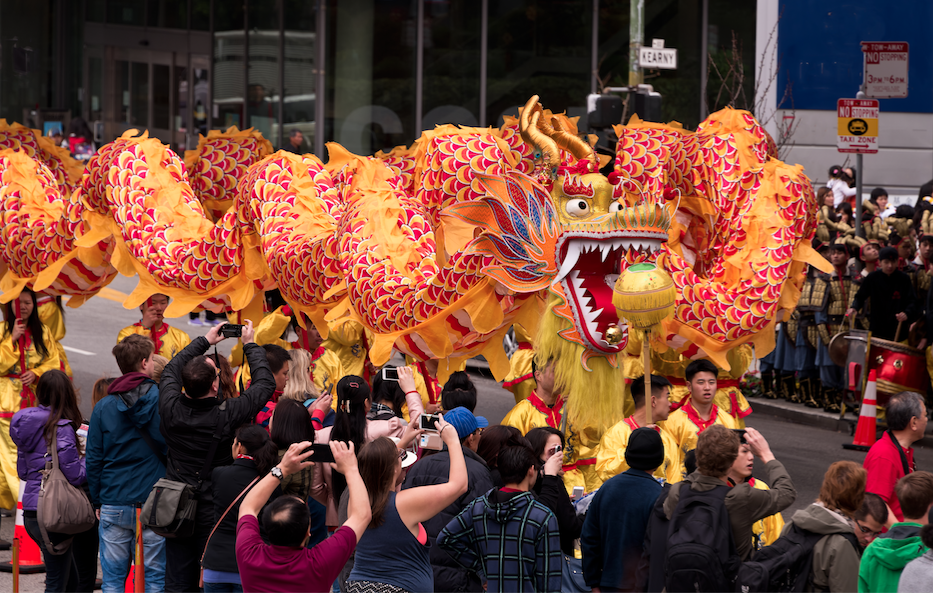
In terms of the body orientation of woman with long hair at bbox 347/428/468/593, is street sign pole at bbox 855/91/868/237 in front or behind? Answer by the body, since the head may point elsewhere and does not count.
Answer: in front

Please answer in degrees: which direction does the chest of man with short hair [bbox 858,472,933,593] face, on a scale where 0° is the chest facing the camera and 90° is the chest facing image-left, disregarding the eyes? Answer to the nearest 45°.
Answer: approximately 225°

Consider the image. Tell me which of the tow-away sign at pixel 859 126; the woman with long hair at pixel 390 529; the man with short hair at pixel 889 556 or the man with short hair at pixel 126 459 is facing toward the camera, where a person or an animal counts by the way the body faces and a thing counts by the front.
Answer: the tow-away sign

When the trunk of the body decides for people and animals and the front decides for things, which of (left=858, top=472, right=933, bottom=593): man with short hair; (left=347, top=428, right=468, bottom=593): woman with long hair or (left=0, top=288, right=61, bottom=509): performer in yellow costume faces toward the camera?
the performer in yellow costume

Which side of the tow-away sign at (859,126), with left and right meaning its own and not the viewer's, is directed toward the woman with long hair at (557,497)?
front

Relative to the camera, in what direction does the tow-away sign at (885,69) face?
facing the viewer

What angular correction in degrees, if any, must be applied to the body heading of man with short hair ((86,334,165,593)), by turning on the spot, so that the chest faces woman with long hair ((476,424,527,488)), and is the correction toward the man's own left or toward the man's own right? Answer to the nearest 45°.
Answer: approximately 90° to the man's own right

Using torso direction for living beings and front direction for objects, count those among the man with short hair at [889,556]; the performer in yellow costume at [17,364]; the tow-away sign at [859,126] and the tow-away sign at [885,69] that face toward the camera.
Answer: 3

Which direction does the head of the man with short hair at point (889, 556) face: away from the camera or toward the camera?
away from the camera

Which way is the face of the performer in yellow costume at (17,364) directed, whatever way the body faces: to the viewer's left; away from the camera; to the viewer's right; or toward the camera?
toward the camera

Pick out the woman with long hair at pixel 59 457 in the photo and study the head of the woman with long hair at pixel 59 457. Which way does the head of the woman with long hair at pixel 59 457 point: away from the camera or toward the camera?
away from the camera

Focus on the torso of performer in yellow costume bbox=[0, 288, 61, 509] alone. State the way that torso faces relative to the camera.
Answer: toward the camera

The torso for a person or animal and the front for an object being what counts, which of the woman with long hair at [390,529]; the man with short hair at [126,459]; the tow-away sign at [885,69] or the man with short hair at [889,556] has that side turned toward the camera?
the tow-away sign

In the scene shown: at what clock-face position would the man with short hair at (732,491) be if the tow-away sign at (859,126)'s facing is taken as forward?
The man with short hair is roughly at 12 o'clock from the tow-away sign.

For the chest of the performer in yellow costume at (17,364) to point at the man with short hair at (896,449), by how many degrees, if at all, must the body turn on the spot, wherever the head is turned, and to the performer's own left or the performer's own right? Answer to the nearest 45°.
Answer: approximately 45° to the performer's own left

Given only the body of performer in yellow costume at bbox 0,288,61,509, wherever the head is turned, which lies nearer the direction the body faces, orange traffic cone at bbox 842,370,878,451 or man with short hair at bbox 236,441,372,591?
the man with short hair
